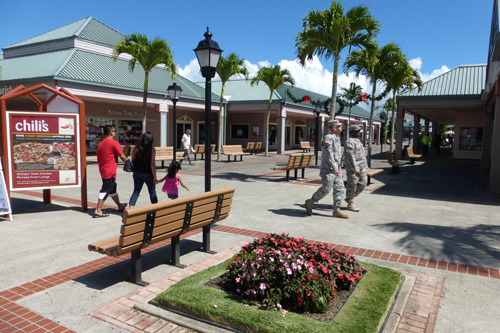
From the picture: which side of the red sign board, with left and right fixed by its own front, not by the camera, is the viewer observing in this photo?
front

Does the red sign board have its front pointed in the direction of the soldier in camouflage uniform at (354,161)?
no

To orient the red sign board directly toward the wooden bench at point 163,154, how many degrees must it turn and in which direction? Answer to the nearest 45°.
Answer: approximately 135° to its left

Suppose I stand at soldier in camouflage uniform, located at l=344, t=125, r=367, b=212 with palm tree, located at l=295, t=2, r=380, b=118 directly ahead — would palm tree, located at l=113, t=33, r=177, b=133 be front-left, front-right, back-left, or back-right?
front-left

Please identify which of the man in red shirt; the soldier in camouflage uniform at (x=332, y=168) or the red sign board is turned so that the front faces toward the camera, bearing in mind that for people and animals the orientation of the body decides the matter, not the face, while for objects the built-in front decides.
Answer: the red sign board

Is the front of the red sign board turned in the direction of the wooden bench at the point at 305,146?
no

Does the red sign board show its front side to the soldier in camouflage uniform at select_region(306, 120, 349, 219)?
no

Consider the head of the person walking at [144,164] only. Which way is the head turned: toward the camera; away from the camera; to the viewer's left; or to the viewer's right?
away from the camera

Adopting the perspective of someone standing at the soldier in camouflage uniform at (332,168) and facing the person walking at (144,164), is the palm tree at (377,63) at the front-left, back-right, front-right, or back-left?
back-right

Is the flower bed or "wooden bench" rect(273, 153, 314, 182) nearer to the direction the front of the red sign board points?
the flower bed

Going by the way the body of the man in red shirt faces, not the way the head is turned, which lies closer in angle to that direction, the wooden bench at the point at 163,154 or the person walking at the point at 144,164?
the wooden bench
